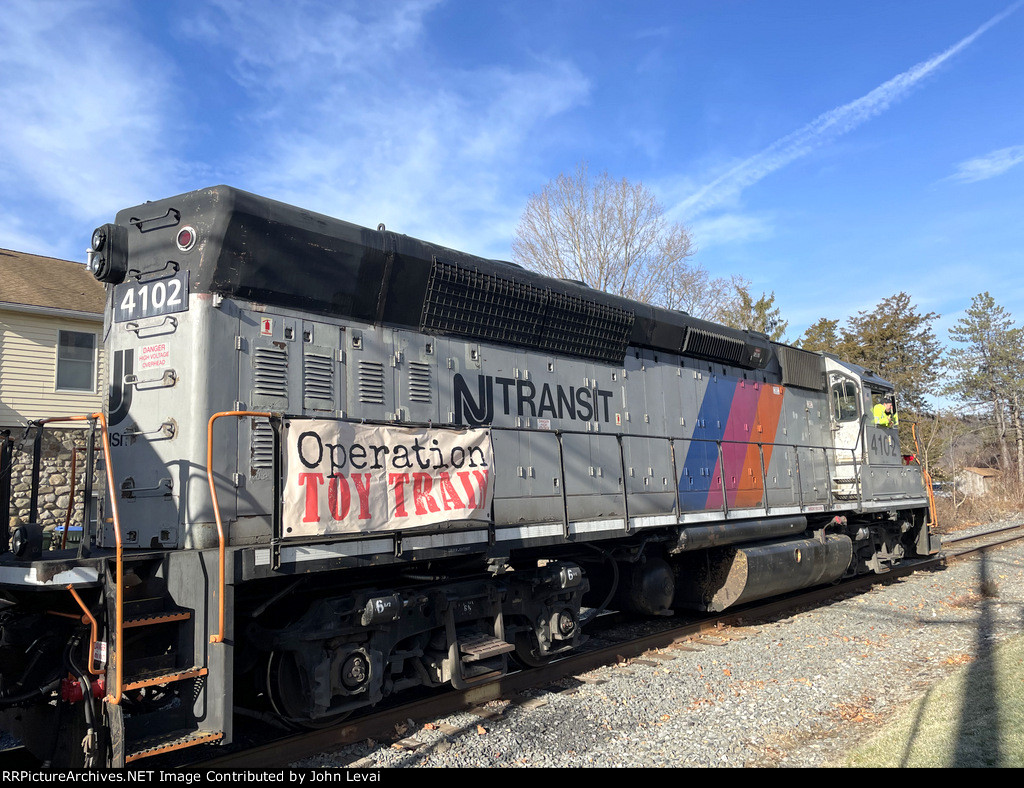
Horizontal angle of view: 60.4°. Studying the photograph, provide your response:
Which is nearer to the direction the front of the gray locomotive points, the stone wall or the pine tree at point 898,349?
the pine tree

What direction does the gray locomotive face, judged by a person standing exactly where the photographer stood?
facing away from the viewer and to the right of the viewer

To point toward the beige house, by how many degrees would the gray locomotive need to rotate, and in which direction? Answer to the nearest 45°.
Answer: approximately 90° to its left

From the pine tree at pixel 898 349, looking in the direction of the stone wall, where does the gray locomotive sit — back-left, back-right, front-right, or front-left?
front-left

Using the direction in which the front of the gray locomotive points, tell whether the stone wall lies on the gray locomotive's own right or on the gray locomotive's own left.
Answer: on the gray locomotive's own left

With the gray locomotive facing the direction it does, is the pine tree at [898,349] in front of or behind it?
in front
